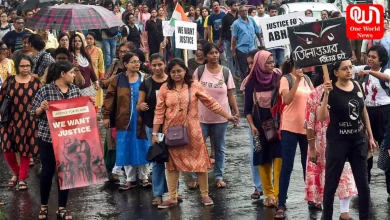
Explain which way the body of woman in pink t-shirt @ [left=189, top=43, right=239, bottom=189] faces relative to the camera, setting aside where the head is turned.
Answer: toward the camera

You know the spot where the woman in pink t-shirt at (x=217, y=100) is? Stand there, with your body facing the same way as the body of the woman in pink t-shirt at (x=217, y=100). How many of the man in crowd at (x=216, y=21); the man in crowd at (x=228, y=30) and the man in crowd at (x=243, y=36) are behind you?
3

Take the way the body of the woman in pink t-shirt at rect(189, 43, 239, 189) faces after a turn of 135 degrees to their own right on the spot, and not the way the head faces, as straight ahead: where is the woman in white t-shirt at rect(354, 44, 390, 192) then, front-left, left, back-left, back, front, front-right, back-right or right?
back-right

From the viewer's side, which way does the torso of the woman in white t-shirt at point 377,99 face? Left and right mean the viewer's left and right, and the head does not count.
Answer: facing the viewer and to the left of the viewer

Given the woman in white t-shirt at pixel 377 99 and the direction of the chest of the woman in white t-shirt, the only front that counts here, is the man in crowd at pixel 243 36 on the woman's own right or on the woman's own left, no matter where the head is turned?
on the woman's own right

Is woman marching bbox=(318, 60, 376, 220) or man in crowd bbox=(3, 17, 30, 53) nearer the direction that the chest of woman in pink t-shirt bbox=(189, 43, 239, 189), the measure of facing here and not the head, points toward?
the woman marching

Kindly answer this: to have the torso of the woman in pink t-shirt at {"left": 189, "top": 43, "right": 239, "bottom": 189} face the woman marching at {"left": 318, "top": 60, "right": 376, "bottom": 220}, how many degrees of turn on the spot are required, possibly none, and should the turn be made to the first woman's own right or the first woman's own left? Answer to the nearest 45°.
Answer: approximately 45° to the first woman's own left

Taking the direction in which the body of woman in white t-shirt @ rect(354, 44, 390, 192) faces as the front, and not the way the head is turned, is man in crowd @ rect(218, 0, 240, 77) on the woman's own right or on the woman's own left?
on the woman's own right

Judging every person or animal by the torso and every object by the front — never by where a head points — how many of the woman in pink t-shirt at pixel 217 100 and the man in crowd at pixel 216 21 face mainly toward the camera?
2

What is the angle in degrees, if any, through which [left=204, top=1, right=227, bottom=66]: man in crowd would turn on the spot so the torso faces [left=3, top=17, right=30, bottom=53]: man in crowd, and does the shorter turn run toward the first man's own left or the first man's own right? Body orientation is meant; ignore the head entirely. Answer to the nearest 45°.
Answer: approximately 45° to the first man's own right

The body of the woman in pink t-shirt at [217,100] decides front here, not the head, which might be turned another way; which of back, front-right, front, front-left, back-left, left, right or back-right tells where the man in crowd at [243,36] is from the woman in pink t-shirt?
back

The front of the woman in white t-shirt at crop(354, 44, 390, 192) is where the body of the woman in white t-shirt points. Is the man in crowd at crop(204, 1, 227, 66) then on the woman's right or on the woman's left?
on the woman's right

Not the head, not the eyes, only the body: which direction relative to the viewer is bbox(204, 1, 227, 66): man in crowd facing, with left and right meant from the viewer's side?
facing the viewer
